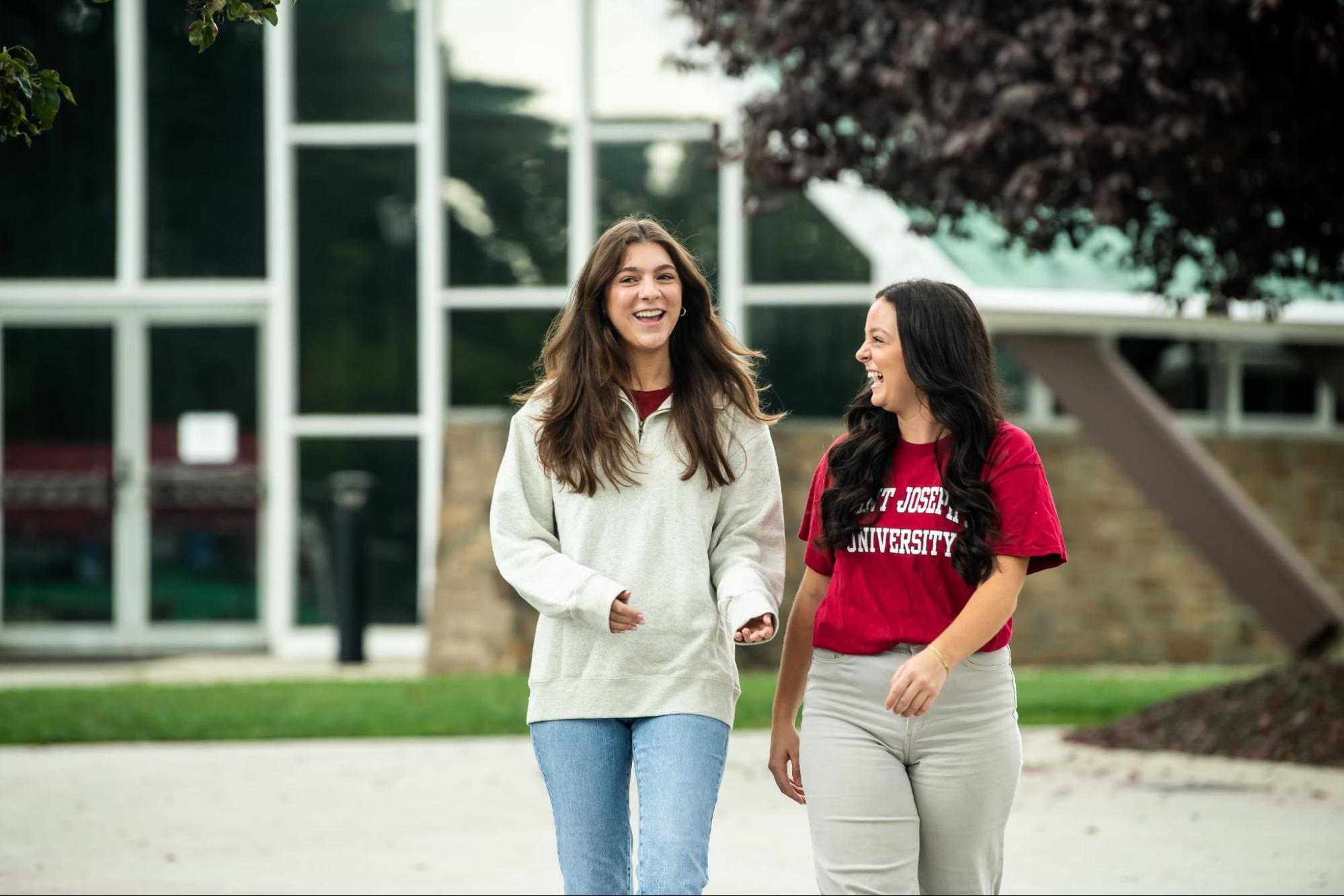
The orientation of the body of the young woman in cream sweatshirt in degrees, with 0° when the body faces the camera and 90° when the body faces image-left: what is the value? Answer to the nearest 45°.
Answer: approximately 0°

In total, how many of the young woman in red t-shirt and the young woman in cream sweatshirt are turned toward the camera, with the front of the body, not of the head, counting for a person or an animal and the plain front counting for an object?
2

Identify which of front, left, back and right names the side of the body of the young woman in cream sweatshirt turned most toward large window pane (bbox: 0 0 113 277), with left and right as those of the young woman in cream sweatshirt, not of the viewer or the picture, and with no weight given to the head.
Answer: back

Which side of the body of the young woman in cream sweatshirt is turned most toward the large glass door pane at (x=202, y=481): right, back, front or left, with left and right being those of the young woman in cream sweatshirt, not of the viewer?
back

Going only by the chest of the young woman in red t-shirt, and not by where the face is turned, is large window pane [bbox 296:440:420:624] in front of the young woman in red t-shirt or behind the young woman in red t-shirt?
behind

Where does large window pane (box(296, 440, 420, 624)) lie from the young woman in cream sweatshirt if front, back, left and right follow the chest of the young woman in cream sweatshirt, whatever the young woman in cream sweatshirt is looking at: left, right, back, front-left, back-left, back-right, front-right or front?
back

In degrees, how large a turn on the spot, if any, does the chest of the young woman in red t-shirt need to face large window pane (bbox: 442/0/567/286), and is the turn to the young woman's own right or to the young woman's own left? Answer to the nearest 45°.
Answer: approximately 180°

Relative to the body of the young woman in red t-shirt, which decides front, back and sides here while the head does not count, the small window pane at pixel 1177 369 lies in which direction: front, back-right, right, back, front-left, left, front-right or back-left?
back

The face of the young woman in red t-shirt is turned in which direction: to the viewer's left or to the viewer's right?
to the viewer's left

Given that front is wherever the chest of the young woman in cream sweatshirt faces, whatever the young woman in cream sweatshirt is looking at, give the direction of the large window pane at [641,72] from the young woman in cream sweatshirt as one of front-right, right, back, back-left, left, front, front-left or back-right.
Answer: back

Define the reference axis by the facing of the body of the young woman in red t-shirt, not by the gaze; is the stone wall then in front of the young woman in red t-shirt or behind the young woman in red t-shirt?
behind
